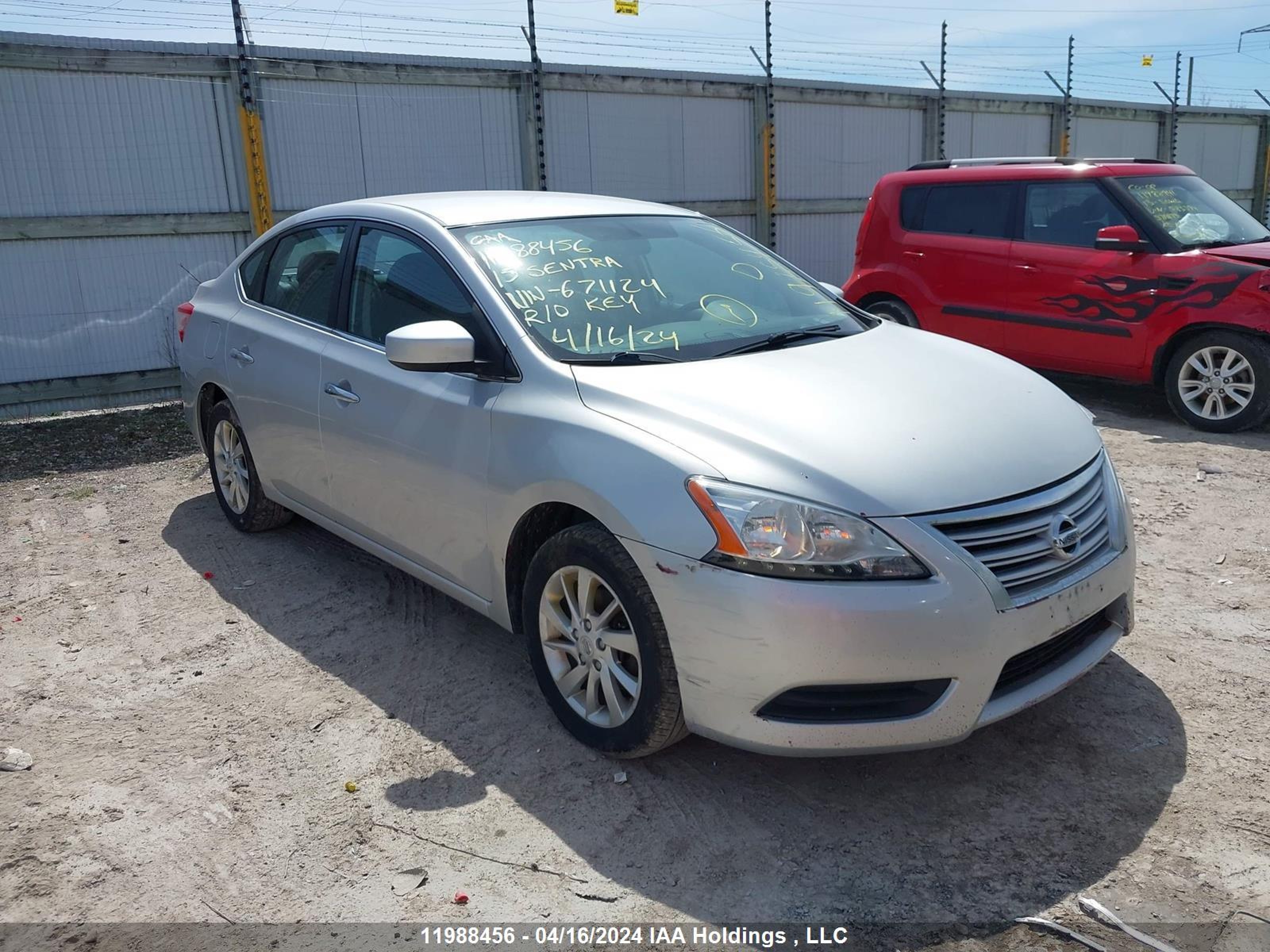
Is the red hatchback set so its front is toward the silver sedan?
no

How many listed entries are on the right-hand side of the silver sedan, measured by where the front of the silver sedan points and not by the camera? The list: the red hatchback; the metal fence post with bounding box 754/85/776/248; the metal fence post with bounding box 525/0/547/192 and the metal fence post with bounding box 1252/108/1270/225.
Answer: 0

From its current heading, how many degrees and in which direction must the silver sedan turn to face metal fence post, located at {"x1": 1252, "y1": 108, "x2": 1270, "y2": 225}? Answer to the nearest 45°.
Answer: approximately 90° to its left

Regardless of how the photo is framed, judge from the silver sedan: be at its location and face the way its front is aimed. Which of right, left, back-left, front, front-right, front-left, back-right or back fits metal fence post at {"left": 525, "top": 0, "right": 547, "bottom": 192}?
back-left

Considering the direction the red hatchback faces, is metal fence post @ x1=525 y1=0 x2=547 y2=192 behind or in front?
behind

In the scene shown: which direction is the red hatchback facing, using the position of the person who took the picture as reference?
facing the viewer and to the right of the viewer

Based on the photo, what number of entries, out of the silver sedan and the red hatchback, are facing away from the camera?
0

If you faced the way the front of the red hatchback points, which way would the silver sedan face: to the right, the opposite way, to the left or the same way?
the same way

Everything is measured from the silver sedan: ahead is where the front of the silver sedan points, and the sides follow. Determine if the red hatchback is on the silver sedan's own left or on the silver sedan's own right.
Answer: on the silver sedan's own left

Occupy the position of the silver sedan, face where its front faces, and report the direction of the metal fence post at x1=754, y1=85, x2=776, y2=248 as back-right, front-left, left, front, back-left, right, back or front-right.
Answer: back-left

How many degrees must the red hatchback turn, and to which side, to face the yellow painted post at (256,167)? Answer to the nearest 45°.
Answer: approximately 135° to its right

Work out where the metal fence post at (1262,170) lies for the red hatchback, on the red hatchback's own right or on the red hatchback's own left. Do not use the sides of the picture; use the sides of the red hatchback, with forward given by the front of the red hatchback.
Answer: on the red hatchback's own left

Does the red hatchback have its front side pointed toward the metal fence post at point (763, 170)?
no
